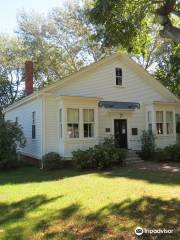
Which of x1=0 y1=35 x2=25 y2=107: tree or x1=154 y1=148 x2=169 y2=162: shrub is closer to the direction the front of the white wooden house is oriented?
the shrub

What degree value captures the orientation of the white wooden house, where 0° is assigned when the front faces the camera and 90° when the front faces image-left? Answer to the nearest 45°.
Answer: approximately 315°

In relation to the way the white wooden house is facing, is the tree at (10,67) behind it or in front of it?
behind

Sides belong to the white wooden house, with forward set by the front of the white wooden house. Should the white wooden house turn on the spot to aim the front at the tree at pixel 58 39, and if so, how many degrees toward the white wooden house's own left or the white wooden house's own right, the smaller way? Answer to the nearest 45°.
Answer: approximately 135° to the white wooden house's own left

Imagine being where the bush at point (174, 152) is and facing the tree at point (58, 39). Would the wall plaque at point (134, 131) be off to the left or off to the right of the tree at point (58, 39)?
left

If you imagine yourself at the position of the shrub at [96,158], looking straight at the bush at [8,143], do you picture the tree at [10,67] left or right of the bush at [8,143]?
right
